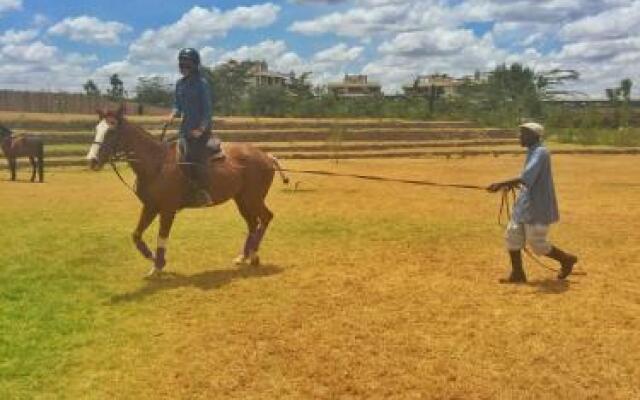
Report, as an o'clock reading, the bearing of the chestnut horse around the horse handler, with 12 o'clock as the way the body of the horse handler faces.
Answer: The chestnut horse is roughly at 12 o'clock from the horse handler.

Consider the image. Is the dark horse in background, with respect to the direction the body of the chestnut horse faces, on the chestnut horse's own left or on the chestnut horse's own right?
on the chestnut horse's own right

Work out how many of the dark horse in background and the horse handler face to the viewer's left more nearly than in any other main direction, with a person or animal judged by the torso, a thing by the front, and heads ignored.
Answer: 2

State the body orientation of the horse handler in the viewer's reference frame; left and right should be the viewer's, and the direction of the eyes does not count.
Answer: facing to the left of the viewer

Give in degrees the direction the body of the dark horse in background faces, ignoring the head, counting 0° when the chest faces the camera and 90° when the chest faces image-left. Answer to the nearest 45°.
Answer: approximately 90°

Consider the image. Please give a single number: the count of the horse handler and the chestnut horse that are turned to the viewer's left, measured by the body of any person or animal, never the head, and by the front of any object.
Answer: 2

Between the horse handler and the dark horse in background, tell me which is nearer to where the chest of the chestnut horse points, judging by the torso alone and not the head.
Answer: the dark horse in background

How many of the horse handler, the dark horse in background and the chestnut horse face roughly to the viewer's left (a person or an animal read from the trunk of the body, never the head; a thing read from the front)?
3

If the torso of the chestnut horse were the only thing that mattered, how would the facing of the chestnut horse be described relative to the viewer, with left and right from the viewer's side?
facing to the left of the viewer

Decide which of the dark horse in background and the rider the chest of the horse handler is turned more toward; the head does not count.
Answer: the rider

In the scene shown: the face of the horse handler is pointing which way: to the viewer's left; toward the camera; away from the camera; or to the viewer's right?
to the viewer's left

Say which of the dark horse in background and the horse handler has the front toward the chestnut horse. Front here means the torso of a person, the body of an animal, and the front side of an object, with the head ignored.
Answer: the horse handler

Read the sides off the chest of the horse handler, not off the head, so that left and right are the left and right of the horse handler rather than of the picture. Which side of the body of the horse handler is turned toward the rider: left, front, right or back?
front
